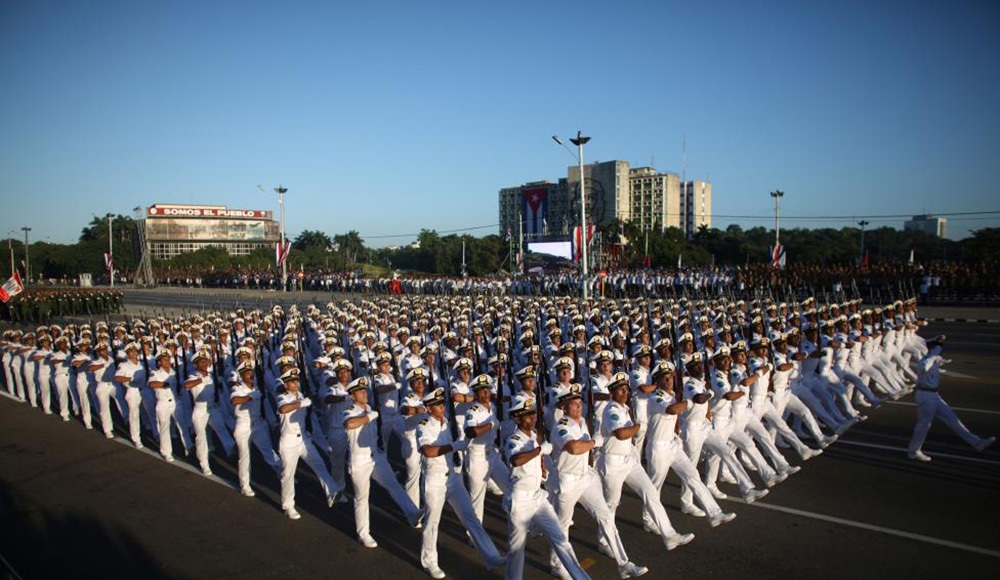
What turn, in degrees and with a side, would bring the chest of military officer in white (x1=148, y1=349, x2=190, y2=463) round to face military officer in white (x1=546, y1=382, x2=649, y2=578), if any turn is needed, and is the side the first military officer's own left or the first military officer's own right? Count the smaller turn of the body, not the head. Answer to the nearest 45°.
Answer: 0° — they already face them

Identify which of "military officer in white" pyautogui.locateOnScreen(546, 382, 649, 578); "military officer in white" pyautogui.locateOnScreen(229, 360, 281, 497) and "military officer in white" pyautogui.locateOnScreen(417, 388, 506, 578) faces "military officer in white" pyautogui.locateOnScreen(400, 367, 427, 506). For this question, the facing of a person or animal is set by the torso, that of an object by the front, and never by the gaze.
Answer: "military officer in white" pyautogui.locateOnScreen(229, 360, 281, 497)

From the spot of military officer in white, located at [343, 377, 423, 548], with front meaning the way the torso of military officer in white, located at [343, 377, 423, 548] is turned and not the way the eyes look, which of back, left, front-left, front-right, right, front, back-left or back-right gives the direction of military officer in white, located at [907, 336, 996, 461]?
front-left

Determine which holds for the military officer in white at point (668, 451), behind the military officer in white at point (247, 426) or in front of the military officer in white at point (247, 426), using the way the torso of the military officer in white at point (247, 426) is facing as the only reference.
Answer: in front

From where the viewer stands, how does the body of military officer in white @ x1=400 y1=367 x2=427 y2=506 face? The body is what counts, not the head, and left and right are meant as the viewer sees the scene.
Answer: facing the viewer and to the right of the viewer

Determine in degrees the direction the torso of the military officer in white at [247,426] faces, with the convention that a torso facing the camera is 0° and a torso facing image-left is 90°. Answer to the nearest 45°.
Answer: approximately 315°
